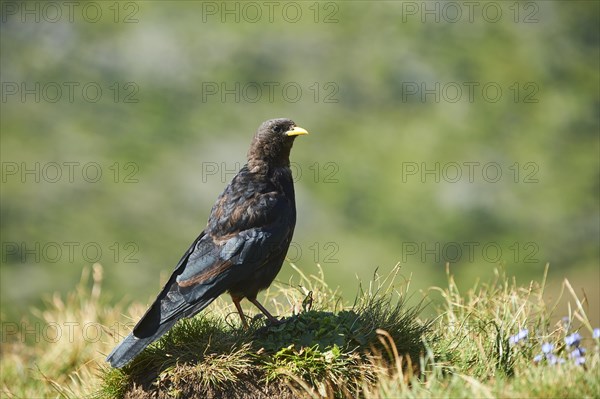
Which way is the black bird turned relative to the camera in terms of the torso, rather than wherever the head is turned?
to the viewer's right

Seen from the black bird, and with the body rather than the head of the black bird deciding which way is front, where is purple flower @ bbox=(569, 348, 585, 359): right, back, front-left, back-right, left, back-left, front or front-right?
front-right

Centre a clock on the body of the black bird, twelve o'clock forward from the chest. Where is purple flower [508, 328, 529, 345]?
The purple flower is roughly at 1 o'clock from the black bird.
